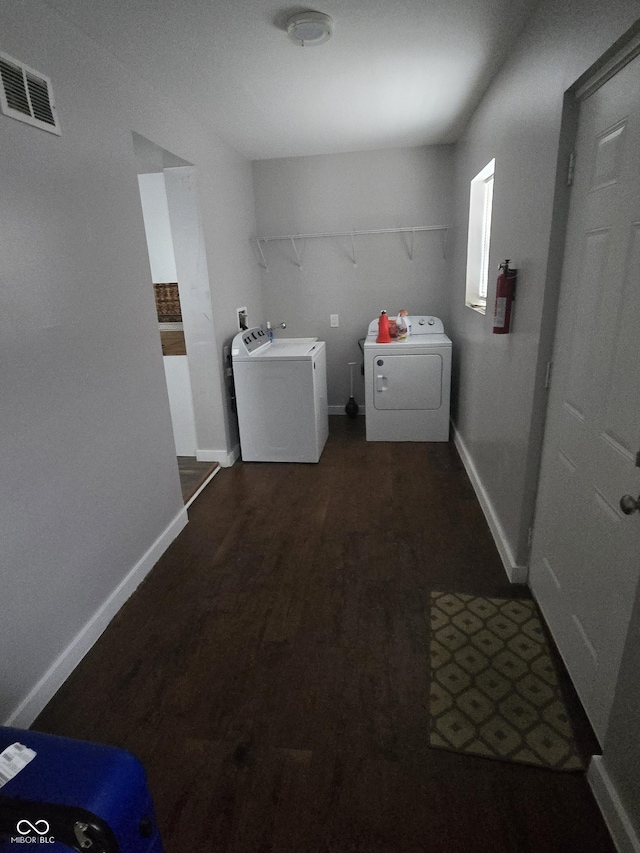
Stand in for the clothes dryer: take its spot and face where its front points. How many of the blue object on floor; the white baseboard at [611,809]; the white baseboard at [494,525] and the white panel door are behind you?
0

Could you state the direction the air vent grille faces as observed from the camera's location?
facing the viewer and to the right of the viewer

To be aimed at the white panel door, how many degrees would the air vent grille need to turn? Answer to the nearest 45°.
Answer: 0° — it already faces it

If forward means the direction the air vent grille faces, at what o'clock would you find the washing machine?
The washing machine is roughly at 9 o'clock from the air vent grille.

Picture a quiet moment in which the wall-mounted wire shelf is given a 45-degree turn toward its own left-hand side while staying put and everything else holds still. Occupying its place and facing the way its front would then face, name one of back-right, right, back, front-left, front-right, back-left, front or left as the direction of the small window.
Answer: front

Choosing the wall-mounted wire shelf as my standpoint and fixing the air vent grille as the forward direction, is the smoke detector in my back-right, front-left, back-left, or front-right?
front-left

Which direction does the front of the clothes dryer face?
toward the camera

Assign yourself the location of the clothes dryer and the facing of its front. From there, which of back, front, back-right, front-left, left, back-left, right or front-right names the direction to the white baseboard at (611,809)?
front

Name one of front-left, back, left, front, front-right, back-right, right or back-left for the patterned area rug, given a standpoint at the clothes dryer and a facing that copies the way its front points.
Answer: front

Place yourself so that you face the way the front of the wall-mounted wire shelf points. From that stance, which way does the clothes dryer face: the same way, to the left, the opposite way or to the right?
the same way
